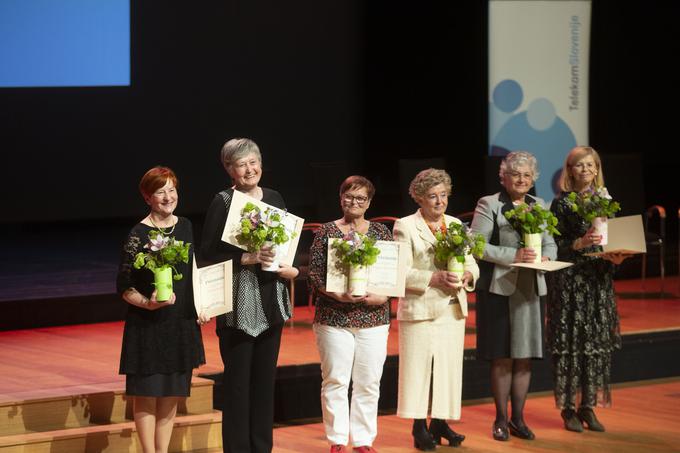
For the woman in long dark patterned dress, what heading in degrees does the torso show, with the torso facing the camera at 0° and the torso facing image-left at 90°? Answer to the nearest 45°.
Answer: approximately 315°

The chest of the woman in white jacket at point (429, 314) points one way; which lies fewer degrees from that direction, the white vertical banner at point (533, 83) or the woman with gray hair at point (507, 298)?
the woman with gray hair

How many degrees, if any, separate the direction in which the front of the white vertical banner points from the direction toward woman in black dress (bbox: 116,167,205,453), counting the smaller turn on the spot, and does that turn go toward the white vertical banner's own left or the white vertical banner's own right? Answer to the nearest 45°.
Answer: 0° — it already faces them

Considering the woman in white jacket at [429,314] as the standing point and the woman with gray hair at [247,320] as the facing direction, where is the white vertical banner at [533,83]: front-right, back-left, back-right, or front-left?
back-right

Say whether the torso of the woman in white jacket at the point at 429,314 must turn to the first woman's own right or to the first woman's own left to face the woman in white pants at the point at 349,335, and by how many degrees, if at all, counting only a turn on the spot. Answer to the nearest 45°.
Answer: approximately 90° to the first woman's own right

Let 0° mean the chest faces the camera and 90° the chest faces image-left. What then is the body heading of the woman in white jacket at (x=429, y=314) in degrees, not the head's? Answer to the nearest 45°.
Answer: approximately 315°

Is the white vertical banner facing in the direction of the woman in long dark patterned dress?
yes

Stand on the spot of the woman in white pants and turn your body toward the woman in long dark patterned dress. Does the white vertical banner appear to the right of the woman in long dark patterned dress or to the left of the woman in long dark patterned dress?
left

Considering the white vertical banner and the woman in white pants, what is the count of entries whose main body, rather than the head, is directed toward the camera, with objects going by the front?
2
